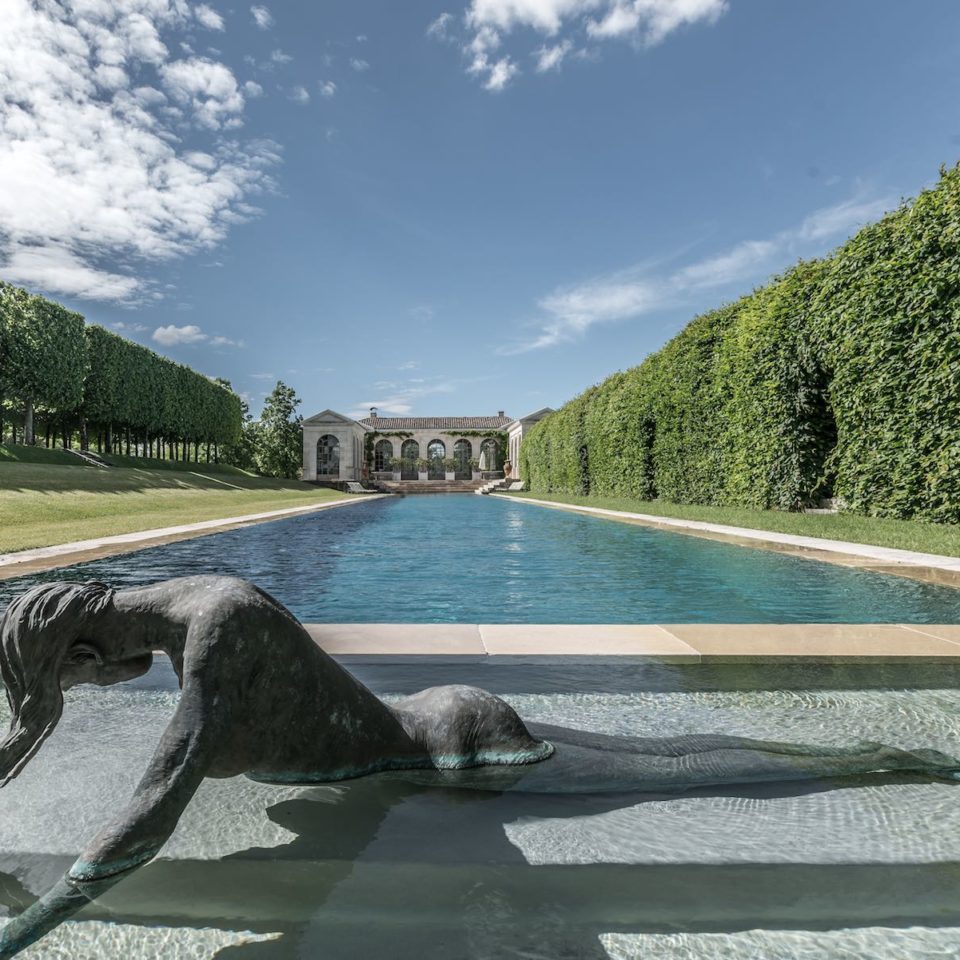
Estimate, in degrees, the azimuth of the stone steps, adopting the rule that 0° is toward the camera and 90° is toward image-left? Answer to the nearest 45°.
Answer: approximately 0°

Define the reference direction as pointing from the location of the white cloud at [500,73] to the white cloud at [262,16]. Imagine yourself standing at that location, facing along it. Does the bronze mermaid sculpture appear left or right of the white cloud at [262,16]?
left
